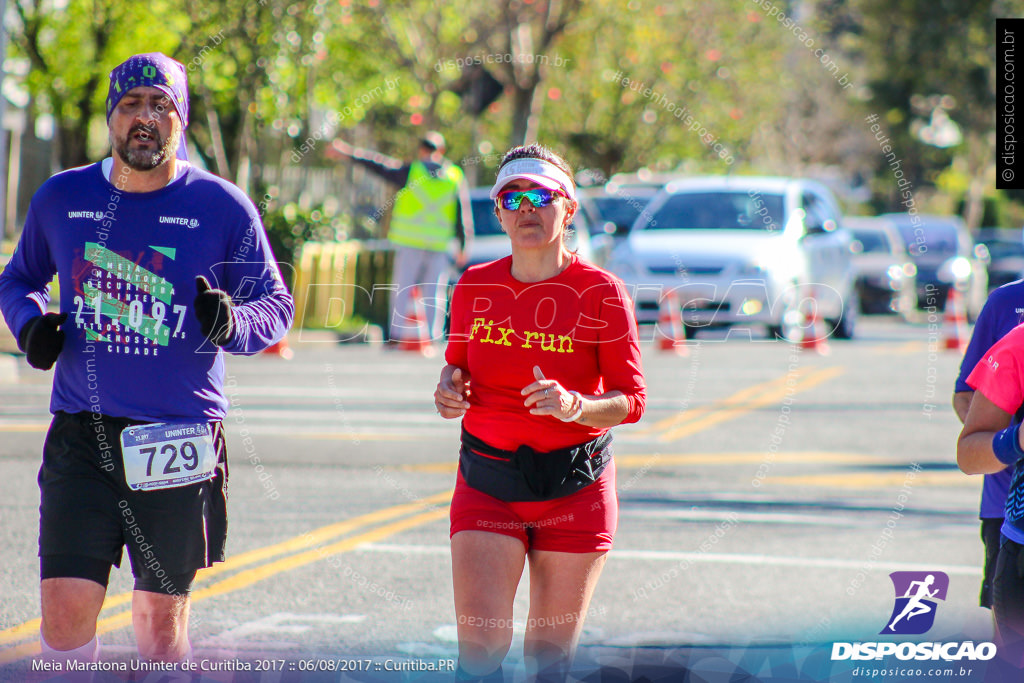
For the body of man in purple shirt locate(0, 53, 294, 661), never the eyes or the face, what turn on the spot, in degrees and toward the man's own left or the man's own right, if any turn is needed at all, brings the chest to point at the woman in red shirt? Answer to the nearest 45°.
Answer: approximately 90° to the man's own left

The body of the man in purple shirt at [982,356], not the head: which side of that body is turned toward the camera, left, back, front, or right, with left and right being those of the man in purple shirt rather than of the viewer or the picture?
front

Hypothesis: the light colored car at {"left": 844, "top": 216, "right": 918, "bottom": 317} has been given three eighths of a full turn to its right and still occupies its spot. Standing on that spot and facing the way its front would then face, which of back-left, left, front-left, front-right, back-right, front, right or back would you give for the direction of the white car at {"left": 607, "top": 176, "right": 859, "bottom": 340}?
back-left

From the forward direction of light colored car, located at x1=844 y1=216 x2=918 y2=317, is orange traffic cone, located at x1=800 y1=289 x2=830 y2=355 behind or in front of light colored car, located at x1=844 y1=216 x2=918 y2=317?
in front

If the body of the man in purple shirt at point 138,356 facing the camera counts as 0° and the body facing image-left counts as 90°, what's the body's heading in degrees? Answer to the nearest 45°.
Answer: approximately 0°

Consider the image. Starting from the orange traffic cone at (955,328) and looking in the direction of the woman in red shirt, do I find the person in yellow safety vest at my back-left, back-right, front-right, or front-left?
front-right

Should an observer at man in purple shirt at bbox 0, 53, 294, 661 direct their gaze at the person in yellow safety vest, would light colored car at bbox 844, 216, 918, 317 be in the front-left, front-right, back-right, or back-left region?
front-right

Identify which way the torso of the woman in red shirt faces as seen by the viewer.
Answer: toward the camera
